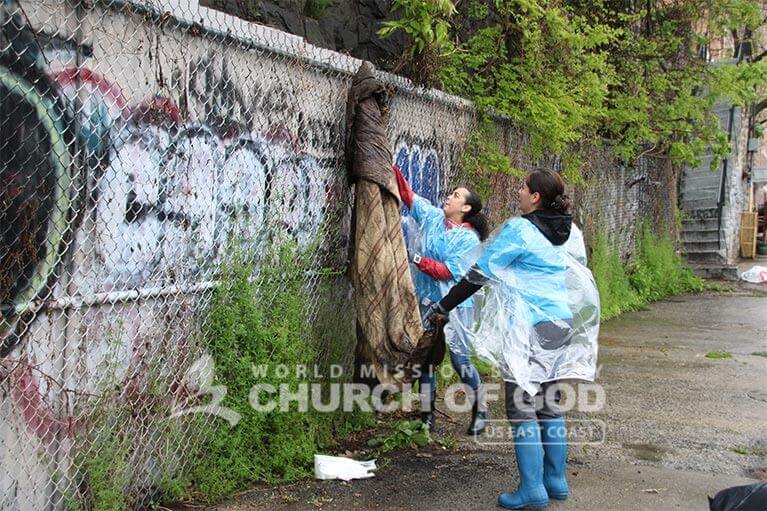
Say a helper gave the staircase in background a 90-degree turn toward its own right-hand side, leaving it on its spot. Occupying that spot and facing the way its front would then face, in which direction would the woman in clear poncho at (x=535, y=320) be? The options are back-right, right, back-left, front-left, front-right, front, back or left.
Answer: left

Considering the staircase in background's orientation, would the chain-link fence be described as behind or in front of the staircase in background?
in front

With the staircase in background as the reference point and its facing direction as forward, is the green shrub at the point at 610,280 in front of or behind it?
in front

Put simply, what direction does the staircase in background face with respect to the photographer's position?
facing the viewer

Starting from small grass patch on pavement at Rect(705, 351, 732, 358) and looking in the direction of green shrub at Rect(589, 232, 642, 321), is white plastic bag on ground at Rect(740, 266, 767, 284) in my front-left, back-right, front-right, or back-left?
front-right

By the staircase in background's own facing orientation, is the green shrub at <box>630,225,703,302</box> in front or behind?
in front

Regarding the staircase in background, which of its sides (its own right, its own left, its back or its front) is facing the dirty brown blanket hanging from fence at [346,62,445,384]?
front

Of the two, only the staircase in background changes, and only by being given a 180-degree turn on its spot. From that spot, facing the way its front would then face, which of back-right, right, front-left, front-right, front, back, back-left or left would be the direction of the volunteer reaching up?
back

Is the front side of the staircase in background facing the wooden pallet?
no

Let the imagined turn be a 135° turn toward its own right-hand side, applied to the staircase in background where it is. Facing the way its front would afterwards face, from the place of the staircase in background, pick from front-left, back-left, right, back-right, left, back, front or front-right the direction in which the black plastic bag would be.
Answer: back-left

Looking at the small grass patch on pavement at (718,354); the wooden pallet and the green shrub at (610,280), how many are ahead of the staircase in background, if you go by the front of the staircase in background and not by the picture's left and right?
2

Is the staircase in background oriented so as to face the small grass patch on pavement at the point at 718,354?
yes

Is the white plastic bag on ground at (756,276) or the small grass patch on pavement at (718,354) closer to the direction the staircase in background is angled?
the small grass patch on pavement
